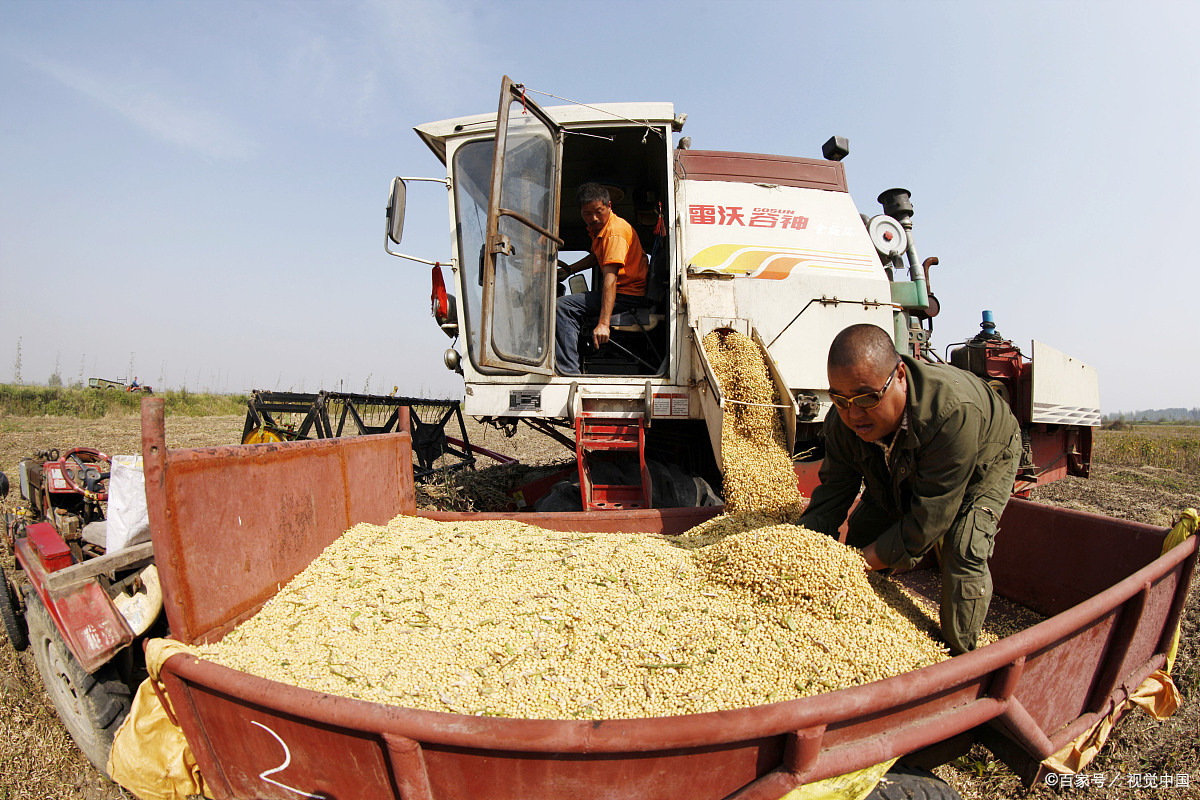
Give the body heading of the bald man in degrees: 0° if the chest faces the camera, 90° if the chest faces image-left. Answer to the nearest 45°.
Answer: approximately 45°

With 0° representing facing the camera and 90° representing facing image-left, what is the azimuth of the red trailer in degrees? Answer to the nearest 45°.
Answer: approximately 90°

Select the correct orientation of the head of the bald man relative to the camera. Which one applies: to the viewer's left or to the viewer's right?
to the viewer's left
